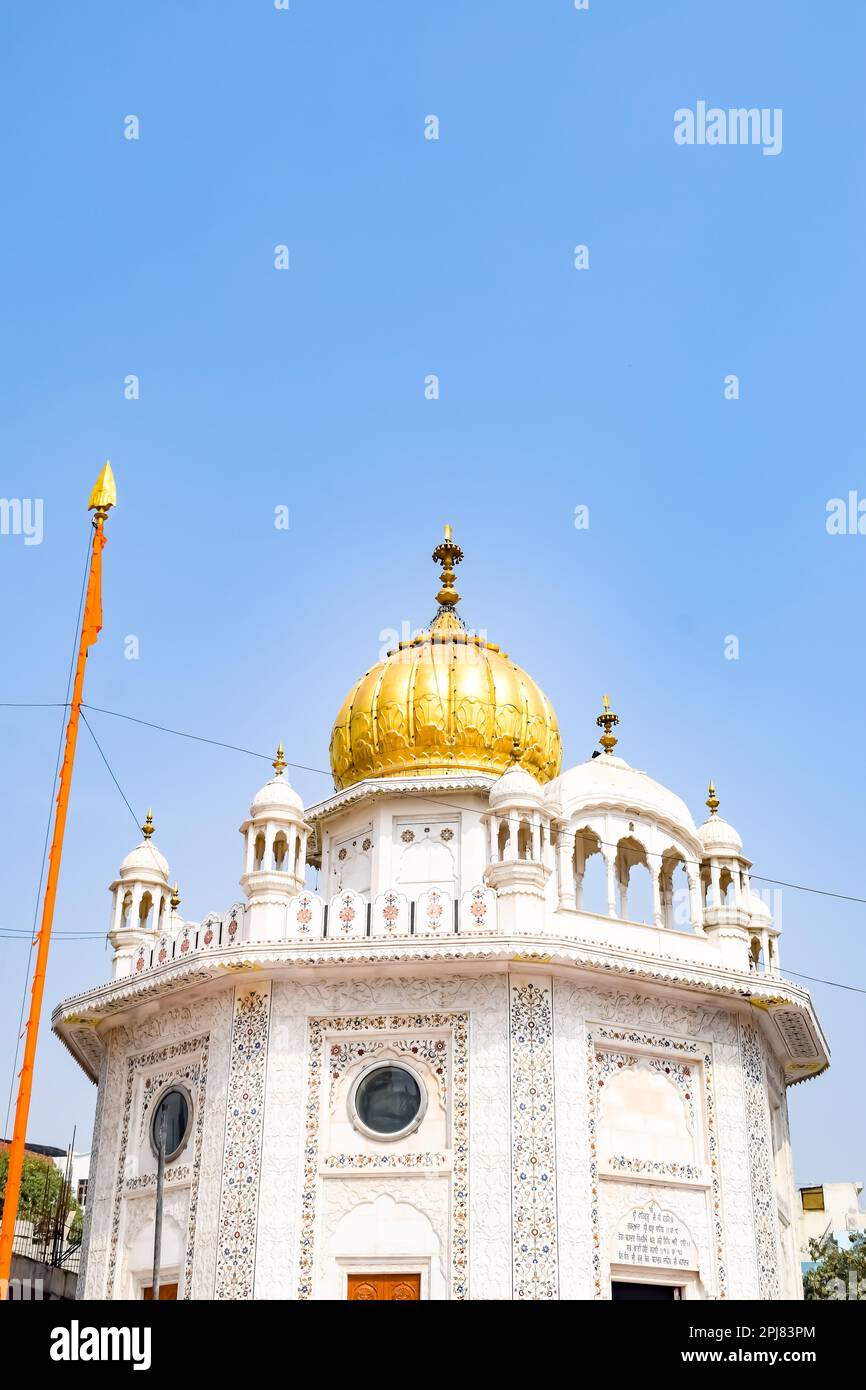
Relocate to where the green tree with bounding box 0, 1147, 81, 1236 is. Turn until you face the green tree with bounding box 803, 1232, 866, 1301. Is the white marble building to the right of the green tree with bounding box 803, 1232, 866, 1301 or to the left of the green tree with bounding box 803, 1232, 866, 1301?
right

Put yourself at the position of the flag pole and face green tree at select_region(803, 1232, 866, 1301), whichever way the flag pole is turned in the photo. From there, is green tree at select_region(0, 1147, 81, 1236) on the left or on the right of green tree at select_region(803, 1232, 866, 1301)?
left
